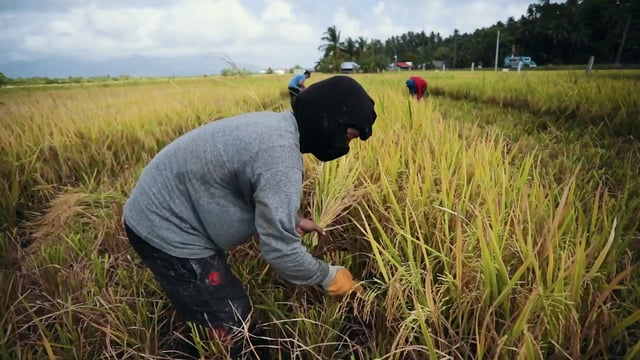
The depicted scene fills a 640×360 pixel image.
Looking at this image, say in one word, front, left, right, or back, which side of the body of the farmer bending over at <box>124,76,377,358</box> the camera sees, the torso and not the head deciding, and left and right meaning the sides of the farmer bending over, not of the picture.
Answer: right
